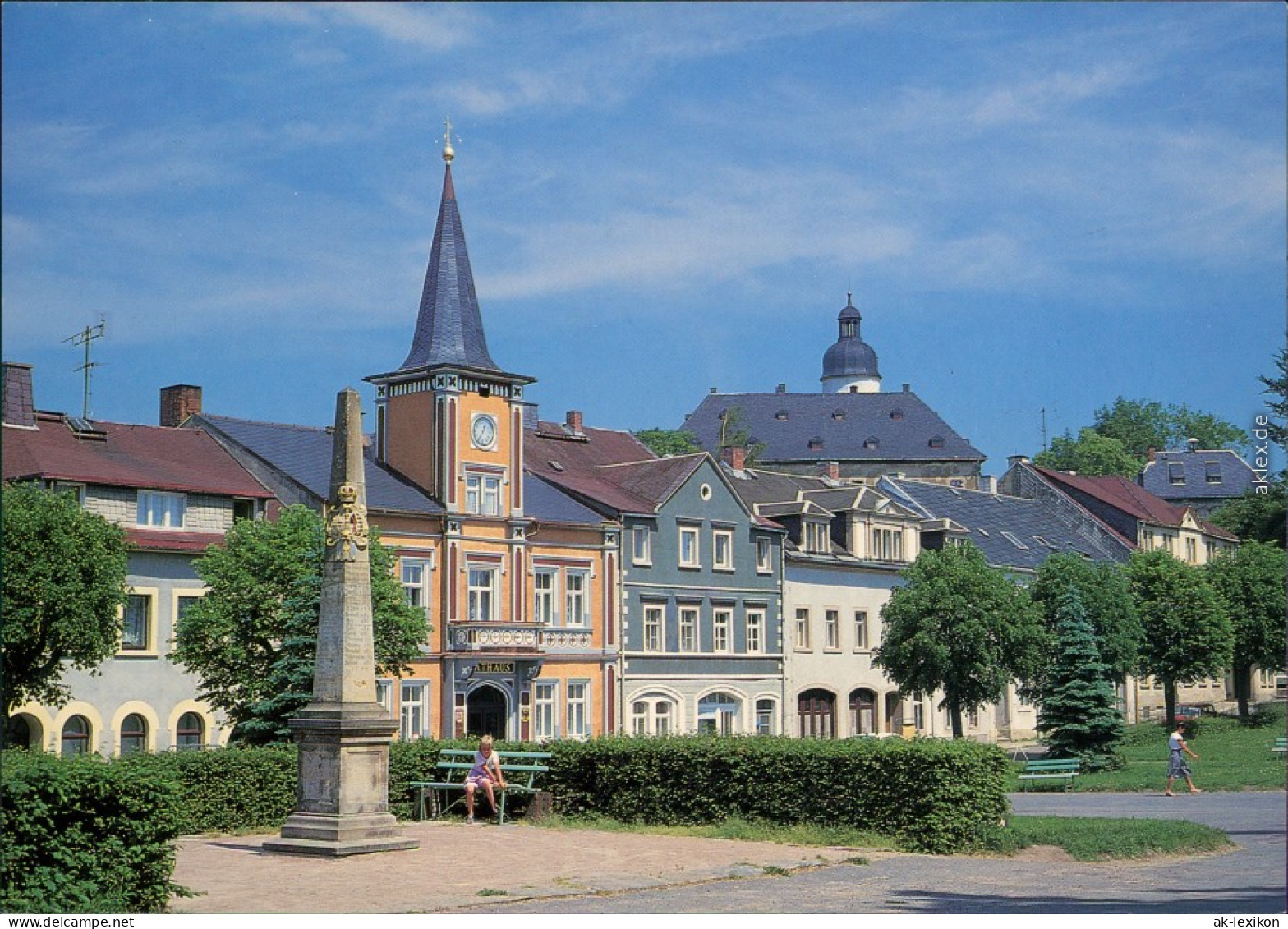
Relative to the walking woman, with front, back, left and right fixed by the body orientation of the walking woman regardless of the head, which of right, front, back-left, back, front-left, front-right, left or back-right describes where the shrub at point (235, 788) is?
back-right

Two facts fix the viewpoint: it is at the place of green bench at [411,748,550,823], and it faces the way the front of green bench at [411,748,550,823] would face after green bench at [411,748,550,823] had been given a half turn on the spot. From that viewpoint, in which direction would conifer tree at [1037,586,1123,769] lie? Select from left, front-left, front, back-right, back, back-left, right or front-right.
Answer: front

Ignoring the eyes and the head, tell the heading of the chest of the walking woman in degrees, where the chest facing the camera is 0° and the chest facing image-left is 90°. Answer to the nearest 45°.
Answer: approximately 270°

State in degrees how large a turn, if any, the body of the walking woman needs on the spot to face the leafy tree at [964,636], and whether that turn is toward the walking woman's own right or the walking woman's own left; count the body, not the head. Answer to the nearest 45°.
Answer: approximately 135° to the walking woman's own left

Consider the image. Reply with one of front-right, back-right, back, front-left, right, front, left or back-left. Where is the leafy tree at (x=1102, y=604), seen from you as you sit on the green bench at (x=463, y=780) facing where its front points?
back

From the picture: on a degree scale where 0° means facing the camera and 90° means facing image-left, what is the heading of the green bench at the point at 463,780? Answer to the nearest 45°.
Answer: approximately 45°

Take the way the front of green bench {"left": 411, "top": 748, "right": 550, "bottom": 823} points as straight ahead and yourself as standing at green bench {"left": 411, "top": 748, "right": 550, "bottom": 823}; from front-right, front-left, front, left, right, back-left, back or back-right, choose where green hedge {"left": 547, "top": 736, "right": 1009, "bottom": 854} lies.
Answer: left

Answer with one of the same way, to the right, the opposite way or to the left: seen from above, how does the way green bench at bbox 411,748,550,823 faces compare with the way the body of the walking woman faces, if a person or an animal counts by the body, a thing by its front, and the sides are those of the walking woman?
to the right

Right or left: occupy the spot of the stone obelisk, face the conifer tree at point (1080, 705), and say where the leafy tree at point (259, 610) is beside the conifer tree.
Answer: left

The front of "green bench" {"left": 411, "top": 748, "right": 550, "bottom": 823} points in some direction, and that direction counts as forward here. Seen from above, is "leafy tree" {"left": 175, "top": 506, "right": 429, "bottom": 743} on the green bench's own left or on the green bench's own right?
on the green bench's own right

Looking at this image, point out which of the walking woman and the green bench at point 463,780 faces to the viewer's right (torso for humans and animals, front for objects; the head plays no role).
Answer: the walking woman

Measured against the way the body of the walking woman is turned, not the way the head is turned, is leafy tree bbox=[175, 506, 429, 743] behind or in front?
behind

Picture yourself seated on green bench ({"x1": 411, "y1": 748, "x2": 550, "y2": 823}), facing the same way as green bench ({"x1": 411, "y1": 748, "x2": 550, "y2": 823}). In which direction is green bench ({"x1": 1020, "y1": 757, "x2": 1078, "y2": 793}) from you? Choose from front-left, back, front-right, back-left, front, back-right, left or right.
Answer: back

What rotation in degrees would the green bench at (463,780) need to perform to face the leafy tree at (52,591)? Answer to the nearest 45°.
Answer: approximately 90° to its right

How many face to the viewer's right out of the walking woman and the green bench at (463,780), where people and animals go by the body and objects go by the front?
1
